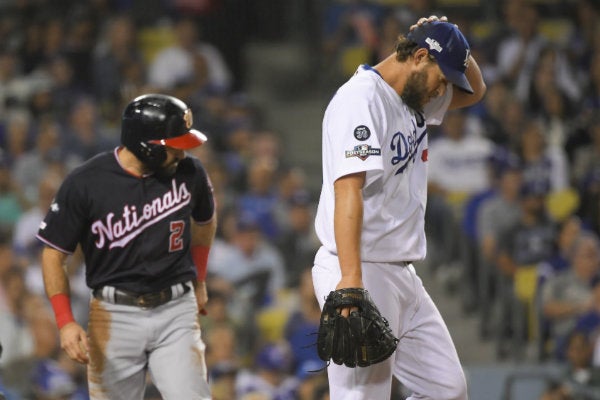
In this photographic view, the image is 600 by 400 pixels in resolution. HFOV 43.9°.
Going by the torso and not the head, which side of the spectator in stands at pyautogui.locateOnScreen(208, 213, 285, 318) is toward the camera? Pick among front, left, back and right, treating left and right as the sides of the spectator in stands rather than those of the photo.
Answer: front

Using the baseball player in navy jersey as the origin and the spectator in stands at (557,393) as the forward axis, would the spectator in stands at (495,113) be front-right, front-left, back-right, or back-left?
front-left

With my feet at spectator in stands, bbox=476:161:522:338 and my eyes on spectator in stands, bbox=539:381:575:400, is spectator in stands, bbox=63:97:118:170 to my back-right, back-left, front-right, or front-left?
back-right

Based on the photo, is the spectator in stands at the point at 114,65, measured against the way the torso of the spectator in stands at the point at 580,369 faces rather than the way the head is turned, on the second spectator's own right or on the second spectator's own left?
on the second spectator's own right

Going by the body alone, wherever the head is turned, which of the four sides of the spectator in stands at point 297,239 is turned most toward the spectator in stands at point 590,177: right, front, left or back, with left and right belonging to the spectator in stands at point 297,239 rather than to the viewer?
left

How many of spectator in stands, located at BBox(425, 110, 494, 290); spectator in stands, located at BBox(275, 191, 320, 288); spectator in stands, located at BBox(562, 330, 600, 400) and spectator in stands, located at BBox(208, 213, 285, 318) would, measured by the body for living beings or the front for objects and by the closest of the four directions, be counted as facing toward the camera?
4

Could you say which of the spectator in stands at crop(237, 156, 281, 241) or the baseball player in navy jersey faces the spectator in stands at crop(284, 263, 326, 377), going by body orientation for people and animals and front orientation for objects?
the spectator in stands at crop(237, 156, 281, 241)

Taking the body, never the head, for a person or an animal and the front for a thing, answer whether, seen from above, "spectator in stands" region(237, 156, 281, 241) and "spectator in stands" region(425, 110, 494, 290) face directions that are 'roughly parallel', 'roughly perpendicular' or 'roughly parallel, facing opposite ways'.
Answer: roughly parallel

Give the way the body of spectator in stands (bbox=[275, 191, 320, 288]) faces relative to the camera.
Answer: toward the camera

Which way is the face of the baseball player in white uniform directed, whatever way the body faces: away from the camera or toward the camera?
toward the camera

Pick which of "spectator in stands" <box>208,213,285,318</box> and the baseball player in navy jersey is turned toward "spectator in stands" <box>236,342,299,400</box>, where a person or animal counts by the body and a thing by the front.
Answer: "spectator in stands" <box>208,213,285,318</box>

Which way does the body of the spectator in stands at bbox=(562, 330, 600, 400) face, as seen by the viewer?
toward the camera

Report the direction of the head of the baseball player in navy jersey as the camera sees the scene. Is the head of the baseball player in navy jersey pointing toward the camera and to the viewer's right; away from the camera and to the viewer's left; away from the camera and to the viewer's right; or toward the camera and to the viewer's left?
toward the camera and to the viewer's right

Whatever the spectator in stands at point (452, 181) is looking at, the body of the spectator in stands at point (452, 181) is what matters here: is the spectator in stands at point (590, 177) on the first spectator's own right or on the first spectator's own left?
on the first spectator's own left

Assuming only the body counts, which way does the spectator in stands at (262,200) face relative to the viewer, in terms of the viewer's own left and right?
facing the viewer
